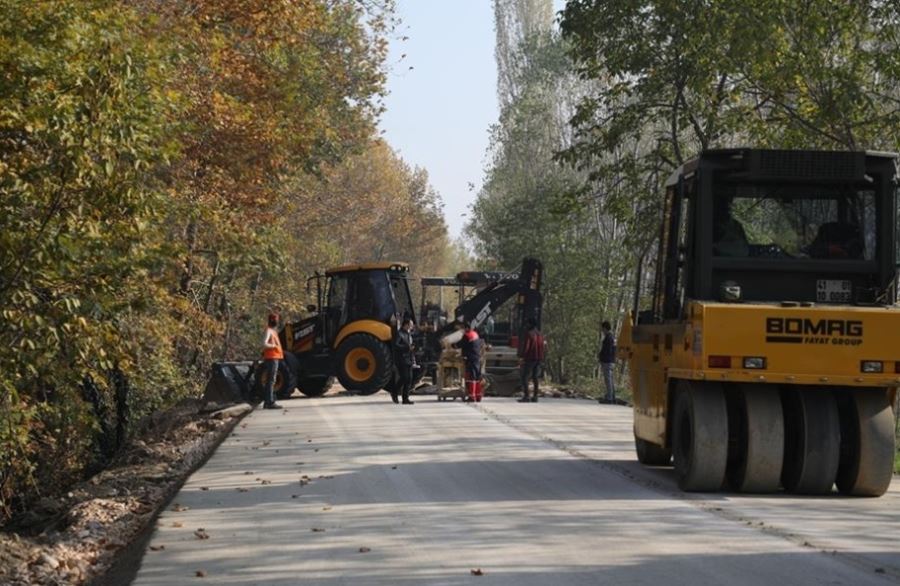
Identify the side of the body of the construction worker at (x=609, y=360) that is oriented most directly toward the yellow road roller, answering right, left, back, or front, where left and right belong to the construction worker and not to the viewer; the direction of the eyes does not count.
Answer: left

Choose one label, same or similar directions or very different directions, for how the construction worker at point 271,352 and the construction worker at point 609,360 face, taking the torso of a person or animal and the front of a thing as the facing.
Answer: very different directions

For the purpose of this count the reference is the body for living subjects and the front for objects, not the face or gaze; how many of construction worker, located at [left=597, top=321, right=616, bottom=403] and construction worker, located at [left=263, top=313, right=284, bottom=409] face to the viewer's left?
1

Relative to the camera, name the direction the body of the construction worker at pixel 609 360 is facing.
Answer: to the viewer's left

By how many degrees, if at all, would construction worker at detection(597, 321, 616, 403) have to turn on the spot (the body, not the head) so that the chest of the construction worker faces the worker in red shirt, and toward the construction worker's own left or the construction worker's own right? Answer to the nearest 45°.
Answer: approximately 45° to the construction worker's own left
